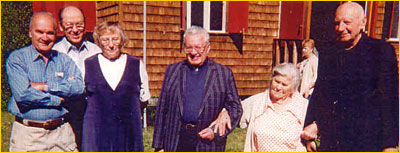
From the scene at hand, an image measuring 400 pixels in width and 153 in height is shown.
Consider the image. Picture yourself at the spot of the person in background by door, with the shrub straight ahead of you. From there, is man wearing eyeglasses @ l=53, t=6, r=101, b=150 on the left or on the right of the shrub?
left

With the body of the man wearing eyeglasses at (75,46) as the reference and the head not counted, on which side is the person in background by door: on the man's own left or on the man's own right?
on the man's own left

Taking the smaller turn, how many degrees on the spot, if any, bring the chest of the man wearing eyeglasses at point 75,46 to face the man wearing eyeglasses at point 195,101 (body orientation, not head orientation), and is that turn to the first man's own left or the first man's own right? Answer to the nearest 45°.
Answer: approximately 45° to the first man's own left

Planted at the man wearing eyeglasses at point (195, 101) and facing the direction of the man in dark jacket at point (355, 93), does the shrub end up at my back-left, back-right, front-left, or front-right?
back-left

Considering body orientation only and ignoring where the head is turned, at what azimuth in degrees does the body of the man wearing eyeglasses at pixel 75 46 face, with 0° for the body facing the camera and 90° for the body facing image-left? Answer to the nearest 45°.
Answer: approximately 0°

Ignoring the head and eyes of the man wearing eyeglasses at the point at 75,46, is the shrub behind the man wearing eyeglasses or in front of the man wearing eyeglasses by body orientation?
behind

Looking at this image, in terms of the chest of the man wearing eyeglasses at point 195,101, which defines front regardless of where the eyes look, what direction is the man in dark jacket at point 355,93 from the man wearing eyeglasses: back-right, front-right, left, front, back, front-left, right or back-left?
left
